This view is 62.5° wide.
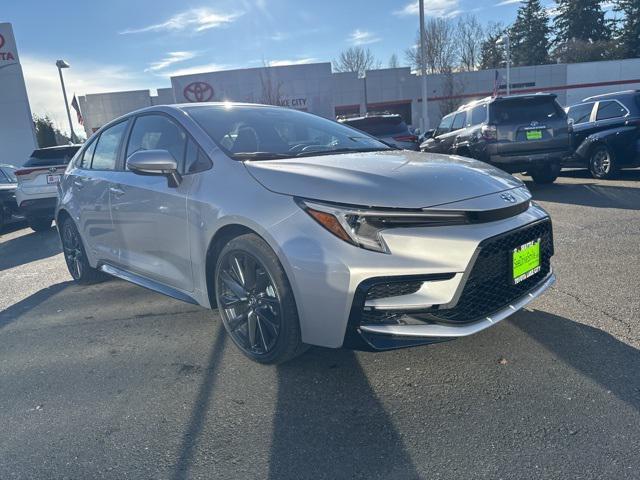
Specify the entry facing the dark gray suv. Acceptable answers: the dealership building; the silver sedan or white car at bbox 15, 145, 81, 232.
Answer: the dealership building

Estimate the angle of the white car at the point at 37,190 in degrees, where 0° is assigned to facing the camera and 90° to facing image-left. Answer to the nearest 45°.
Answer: approximately 180°

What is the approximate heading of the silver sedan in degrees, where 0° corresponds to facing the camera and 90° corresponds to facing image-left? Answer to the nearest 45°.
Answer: approximately 315°

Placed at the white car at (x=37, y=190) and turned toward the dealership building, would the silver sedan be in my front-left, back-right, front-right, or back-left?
back-right

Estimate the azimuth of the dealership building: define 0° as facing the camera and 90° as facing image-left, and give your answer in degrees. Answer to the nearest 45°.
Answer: approximately 0°

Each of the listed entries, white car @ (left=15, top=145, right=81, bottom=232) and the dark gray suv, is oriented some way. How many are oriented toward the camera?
0

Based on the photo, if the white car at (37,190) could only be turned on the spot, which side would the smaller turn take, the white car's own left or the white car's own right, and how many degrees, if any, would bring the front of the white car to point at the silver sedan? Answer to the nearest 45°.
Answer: approximately 180°

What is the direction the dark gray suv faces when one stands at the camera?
facing away from the viewer and to the left of the viewer

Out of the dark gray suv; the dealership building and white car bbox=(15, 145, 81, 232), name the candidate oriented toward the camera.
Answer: the dealership building

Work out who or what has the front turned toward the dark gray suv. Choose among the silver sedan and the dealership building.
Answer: the dealership building

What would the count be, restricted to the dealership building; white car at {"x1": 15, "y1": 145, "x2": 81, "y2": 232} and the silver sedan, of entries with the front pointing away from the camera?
1

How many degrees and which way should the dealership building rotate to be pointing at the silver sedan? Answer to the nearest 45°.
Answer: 0° — it already faces it

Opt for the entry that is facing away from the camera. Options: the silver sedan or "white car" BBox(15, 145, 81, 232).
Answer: the white car

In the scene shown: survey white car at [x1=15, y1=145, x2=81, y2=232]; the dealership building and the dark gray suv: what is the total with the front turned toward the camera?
1

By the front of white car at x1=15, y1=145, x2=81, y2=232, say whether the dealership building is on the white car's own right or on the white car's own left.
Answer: on the white car's own right
